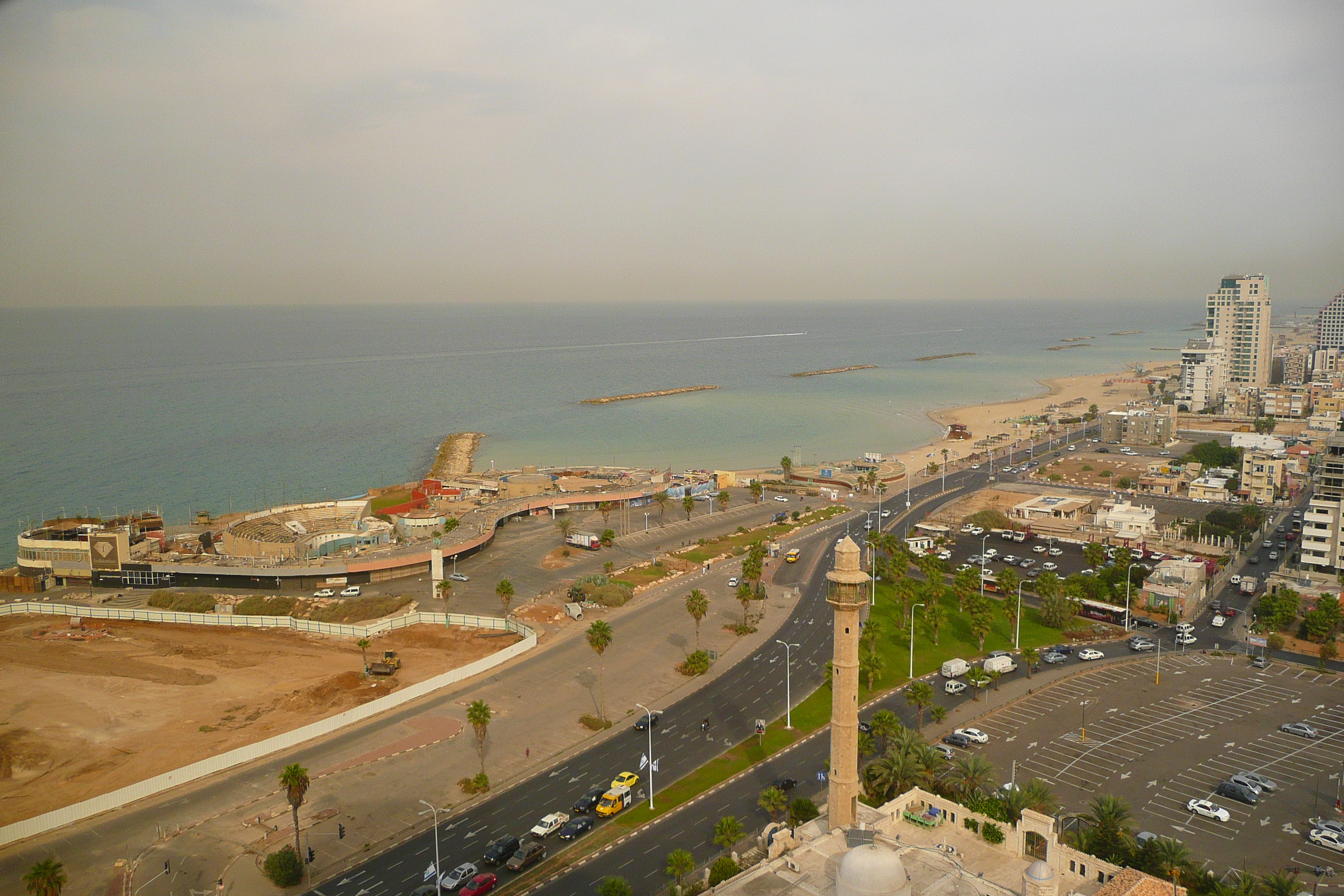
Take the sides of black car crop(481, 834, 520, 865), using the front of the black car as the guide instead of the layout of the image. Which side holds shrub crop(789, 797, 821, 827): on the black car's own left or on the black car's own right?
on the black car's own left

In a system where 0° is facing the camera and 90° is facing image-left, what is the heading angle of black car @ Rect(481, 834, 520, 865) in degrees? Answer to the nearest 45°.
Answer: approximately 45°

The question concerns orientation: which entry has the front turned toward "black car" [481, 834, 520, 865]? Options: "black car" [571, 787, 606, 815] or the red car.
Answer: "black car" [571, 787, 606, 815]

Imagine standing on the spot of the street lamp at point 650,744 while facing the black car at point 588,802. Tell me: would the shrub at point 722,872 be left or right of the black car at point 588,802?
left

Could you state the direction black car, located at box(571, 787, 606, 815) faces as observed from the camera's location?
facing the viewer and to the left of the viewer

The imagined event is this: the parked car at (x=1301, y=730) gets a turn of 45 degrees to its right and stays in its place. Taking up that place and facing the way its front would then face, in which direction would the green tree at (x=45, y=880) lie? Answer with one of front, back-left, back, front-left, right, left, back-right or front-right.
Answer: back-left

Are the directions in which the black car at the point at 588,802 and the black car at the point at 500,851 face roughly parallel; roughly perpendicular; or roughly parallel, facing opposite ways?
roughly parallel

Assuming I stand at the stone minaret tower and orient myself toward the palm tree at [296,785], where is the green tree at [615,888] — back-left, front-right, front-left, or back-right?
front-left

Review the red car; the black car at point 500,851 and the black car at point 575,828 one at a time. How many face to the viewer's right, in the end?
0

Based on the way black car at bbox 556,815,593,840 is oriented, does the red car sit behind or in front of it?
in front

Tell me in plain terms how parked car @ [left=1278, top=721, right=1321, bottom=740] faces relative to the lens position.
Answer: facing away from the viewer and to the left of the viewer

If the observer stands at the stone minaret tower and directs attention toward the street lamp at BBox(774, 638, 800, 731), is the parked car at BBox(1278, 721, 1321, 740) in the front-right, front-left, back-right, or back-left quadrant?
front-right

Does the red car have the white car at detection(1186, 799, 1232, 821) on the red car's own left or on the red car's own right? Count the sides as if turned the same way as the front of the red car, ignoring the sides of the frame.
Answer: on the red car's own left

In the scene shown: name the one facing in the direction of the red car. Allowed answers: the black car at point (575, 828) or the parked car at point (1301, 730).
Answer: the black car
